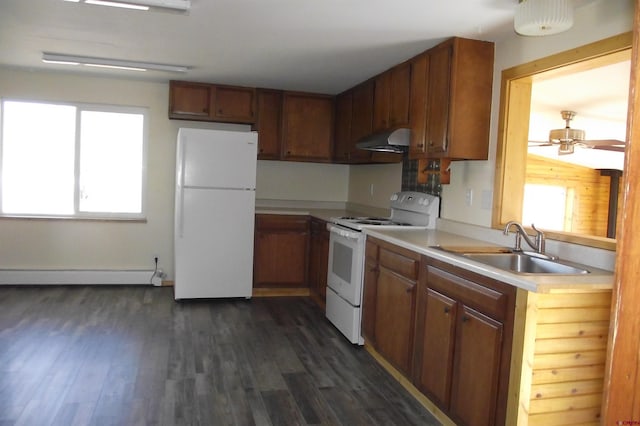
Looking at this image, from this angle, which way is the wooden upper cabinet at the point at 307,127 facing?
toward the camera

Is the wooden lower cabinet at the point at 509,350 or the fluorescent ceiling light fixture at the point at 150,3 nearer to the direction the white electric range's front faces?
the fluorescent ceiling light fixture

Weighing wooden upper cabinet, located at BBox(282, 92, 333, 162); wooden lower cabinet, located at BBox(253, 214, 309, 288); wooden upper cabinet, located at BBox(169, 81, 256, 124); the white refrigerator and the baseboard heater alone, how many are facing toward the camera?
5

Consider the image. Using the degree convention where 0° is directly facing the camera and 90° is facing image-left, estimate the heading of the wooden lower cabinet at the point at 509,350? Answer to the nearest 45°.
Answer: approximately 45°

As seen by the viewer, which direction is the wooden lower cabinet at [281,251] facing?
toward the camera

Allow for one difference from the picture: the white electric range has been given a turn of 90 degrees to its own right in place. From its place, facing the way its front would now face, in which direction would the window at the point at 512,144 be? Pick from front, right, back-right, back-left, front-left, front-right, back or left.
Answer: back

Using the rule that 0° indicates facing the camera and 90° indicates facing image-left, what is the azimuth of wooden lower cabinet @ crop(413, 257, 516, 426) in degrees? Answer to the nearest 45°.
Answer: approximately 45°

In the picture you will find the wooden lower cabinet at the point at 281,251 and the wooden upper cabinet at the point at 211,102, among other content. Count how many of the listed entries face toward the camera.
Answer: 2

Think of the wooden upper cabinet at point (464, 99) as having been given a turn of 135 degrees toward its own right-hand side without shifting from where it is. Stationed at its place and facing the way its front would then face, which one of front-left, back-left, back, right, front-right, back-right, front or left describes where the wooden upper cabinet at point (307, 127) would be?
front-left

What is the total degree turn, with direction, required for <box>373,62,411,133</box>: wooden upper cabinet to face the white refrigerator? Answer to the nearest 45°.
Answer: approximately 45° to its right

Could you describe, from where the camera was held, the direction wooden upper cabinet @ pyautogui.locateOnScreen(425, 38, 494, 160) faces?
facing the viewer and to the left of the viewer

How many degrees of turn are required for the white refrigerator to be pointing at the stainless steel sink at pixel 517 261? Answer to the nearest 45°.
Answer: approximately 45° to its left

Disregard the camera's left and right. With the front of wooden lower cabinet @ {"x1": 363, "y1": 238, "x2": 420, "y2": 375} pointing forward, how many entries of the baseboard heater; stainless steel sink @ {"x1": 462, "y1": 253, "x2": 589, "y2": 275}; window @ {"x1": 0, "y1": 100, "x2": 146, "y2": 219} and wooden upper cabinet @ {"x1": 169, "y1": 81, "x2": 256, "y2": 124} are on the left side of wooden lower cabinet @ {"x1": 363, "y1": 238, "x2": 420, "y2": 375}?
1

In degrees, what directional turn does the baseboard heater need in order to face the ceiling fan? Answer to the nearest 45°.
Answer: approximately 45° to its left

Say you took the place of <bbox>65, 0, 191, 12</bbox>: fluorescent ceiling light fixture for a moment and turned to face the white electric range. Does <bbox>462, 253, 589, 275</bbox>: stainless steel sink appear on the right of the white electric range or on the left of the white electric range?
right

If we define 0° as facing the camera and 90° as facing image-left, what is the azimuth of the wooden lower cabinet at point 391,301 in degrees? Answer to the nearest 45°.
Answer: approximately 45°

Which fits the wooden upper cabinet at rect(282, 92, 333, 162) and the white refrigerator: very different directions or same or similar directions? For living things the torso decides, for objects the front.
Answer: same or similar directions
